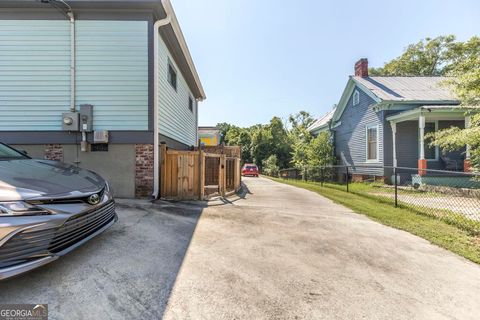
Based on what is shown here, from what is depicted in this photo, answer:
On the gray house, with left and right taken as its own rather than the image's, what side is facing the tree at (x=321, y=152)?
right

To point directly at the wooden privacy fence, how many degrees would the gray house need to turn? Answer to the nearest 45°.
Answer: approximately 90° to its right

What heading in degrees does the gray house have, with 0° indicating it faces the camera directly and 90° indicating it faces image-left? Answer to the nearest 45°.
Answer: approximately 315°

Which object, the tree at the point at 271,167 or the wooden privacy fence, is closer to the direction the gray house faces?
the wooden privacy fence

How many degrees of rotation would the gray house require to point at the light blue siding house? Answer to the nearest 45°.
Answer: approximately 90° to its right

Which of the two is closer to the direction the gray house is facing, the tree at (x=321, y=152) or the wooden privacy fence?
the wooden privacy fence

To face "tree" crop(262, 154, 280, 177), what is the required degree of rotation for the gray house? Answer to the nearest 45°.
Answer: approximately 180°
